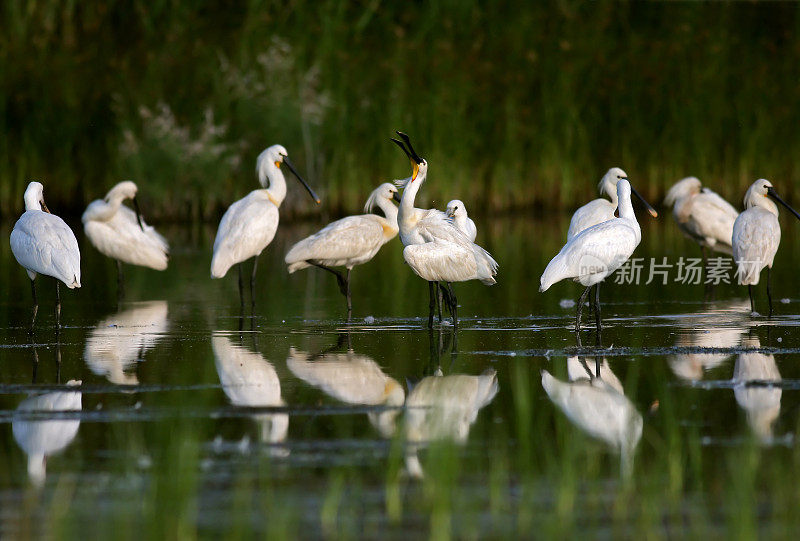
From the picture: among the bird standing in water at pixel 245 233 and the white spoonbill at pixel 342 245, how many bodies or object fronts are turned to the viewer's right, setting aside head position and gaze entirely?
2

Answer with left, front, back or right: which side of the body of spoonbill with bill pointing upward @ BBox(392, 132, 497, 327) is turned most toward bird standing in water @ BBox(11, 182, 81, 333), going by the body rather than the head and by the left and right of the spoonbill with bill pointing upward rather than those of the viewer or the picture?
front

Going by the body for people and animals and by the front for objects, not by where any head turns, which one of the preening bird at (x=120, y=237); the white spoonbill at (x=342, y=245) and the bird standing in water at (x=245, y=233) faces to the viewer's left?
the preening bird

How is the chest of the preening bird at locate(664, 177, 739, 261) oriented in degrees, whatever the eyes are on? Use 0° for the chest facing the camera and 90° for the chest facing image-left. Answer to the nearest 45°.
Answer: approximately 90°

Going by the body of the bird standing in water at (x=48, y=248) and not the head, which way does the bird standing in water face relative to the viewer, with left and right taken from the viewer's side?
facing away from the viewer and to the left of the viewer

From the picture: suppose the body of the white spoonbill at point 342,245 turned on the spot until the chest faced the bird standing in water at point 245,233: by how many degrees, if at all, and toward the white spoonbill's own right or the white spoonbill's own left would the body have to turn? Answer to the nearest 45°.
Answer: approximately 135° to the white spoonbill's own left

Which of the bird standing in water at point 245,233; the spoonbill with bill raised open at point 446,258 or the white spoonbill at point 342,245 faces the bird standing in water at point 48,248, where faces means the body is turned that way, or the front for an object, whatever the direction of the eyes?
the spoonbill with bill raised open

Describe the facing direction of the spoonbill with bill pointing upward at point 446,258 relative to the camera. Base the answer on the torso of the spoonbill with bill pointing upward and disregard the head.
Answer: to the viewer's left

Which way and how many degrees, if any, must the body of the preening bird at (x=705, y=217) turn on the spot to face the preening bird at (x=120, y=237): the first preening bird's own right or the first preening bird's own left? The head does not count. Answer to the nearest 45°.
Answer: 0° — it already faces it

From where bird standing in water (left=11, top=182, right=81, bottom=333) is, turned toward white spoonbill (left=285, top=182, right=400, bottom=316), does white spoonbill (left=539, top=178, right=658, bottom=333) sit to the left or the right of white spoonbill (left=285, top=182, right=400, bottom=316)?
right

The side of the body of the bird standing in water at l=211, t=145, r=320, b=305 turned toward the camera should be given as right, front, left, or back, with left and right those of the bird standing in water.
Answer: right

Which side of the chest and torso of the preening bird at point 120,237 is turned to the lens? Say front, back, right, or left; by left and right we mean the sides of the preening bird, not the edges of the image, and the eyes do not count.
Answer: left

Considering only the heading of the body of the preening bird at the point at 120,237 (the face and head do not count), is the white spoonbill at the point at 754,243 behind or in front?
behind

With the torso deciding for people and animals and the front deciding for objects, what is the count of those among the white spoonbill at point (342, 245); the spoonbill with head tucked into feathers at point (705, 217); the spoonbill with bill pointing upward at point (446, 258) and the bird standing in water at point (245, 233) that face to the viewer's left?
2

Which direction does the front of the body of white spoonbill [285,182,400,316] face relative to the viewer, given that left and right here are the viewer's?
facing to the right of the viewer
